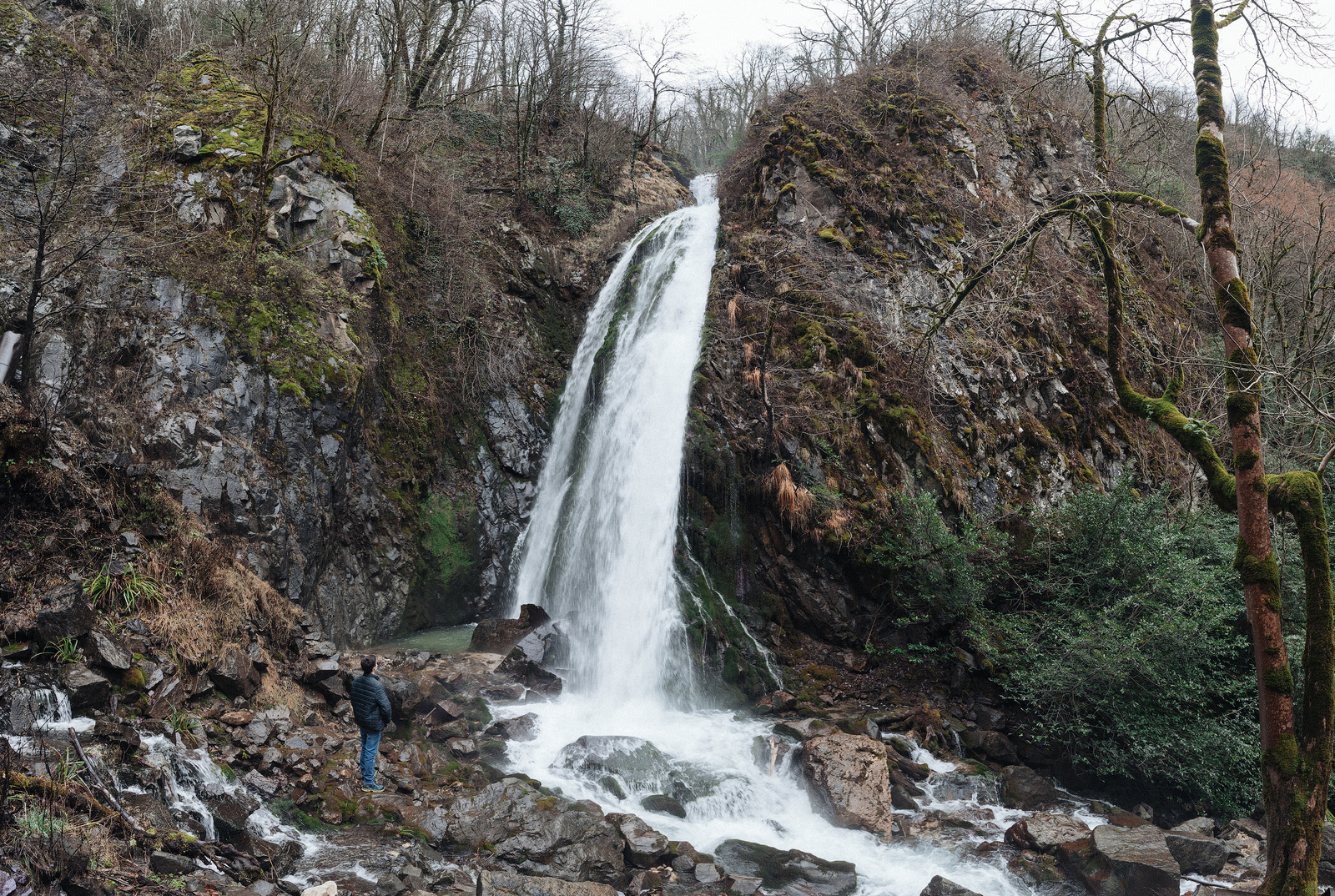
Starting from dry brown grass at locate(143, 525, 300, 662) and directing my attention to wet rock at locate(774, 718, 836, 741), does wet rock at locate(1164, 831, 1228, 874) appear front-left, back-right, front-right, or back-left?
front-right

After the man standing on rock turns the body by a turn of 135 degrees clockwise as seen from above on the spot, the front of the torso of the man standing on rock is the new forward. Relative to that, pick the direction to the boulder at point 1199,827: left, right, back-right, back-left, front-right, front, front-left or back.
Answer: left

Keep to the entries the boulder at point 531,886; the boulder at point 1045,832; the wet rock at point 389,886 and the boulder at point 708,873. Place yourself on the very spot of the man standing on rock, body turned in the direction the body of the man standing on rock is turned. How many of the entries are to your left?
0

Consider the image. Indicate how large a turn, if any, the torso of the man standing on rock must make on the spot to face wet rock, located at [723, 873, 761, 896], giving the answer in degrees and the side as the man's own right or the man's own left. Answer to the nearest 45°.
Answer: approximately 90° to the man's own right

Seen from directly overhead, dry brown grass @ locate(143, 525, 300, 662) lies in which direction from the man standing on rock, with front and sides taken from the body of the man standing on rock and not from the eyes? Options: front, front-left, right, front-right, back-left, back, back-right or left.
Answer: left

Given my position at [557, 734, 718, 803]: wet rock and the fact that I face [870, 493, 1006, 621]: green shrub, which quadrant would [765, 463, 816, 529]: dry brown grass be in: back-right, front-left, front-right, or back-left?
front-left

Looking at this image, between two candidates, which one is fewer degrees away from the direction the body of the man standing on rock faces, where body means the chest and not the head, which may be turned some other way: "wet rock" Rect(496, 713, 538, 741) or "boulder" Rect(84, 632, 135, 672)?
the wet rock

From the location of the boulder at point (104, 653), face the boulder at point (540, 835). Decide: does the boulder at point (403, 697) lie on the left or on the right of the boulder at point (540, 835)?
left

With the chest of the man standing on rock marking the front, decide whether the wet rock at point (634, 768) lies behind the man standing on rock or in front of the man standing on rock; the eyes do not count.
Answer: in front

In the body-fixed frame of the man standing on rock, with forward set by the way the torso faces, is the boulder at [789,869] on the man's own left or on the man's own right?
on the man's own right

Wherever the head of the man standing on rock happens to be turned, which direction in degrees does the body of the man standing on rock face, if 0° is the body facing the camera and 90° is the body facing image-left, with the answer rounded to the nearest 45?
approximately 225°

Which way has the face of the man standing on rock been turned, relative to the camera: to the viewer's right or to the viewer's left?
to the viewer's right

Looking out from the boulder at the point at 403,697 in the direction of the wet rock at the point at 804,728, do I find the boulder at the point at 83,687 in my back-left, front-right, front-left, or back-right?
back-right
